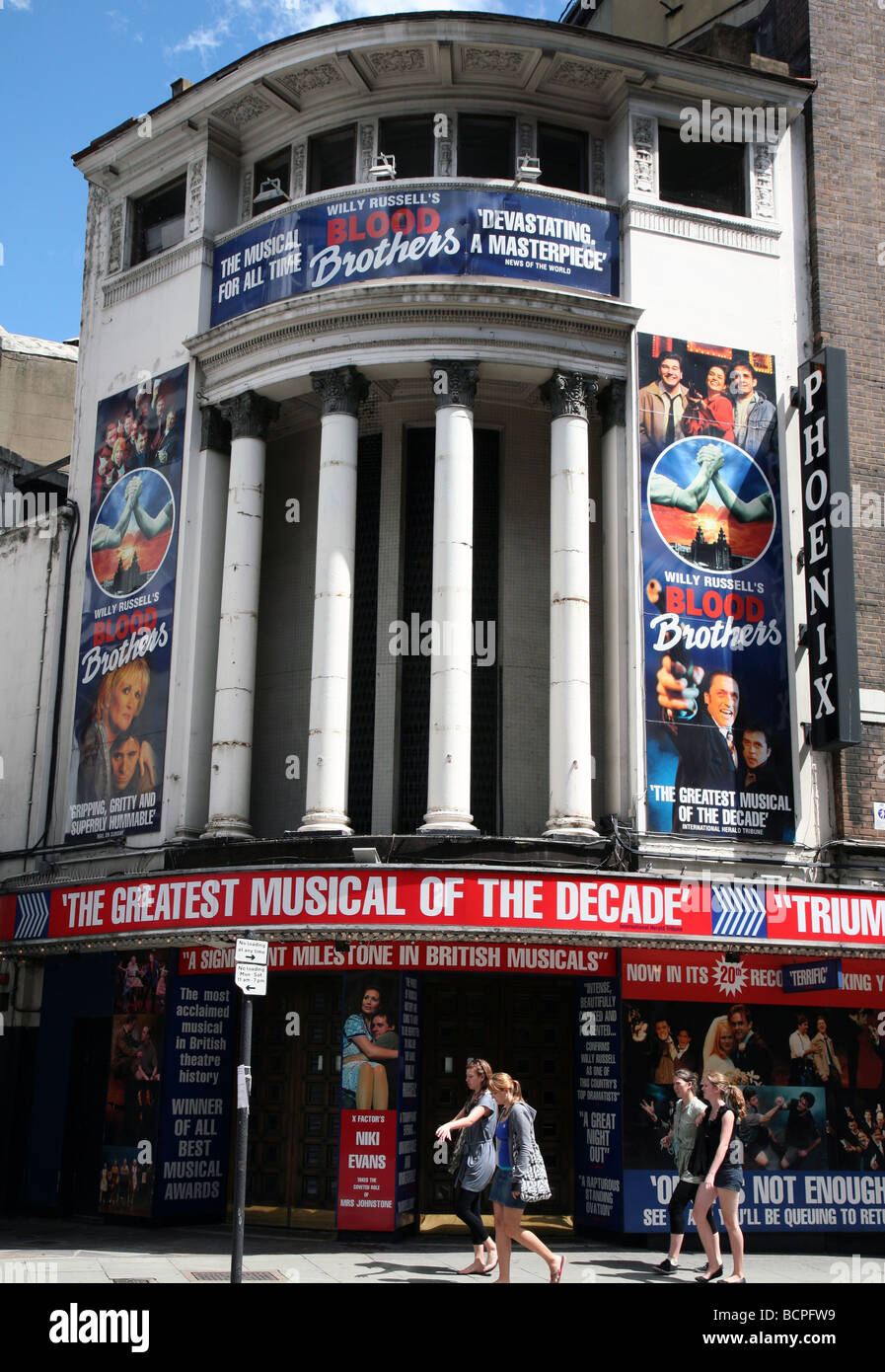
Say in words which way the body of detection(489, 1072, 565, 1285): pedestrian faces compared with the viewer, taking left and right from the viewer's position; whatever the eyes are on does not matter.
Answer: facing to the left of the viewer

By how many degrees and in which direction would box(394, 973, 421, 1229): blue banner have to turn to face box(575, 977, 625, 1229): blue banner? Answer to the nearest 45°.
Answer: approximately 45° to its left

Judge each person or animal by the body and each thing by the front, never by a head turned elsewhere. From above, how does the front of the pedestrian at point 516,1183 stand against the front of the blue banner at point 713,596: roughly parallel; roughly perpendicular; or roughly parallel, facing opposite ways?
roughly perpendicular

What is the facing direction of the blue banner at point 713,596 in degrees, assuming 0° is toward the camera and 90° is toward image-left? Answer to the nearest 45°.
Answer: approximately 0°

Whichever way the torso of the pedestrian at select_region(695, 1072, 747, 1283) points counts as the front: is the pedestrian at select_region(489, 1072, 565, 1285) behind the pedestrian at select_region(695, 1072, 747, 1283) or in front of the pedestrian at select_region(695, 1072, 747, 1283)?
in front

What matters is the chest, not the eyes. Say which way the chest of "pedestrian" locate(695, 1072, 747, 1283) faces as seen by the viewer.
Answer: to the viewer's left

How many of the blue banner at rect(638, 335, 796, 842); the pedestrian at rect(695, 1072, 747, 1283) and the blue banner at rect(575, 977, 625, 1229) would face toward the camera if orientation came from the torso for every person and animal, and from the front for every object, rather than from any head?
2

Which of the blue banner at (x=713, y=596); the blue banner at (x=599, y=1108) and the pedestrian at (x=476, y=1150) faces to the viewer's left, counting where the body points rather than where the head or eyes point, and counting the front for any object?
the pedestrian

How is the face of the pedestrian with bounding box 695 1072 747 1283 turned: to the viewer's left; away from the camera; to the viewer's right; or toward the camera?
to the viewer's left

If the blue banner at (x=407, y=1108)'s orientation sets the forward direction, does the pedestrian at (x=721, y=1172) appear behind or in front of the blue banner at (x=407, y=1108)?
in front

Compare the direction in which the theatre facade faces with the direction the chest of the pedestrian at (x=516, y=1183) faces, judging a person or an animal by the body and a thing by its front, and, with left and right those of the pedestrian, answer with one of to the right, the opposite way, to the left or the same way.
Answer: to the left
